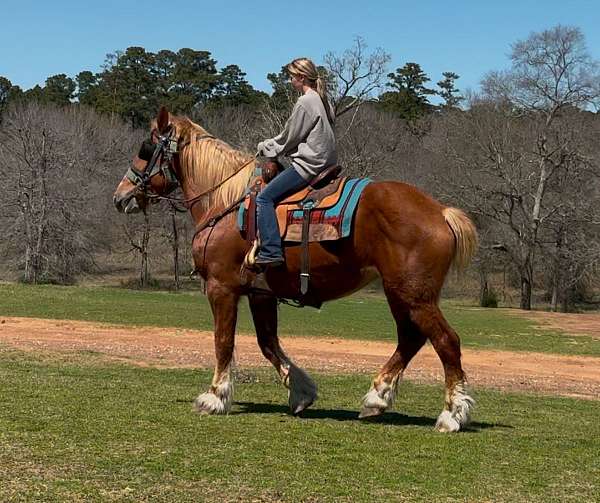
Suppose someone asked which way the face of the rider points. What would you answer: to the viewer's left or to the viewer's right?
to the viewer's left

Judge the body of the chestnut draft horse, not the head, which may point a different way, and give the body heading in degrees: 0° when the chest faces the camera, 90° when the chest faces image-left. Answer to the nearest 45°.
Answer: approximately 90°

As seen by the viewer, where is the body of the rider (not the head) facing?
to the viewer's left
